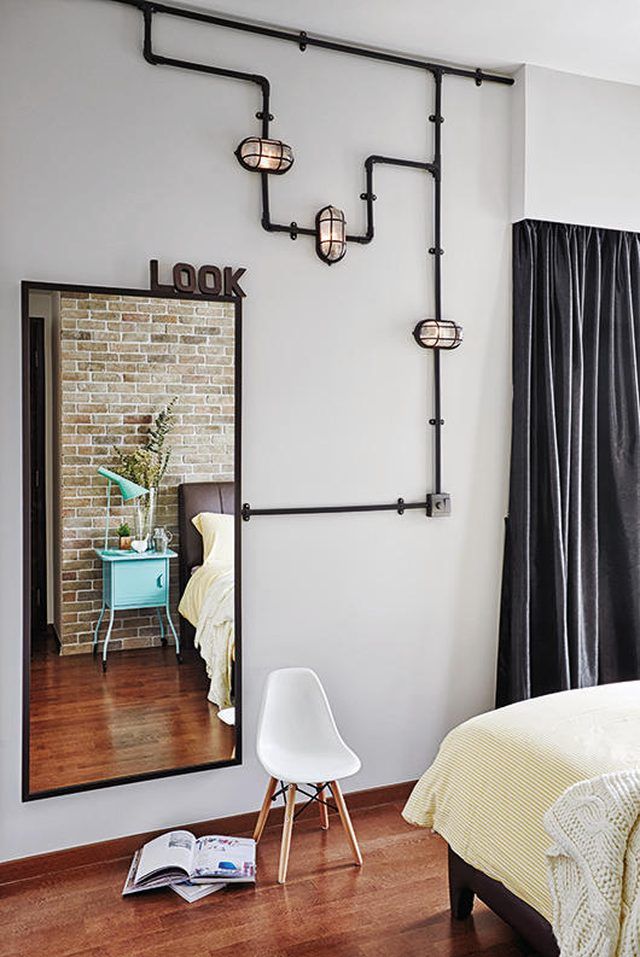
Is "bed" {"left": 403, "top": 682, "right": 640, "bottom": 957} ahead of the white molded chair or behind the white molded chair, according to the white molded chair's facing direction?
ahead

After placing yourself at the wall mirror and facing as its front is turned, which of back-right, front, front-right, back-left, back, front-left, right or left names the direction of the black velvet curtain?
front-left

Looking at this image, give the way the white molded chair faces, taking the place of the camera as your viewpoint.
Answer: facing the viewer and to the right of the viewer

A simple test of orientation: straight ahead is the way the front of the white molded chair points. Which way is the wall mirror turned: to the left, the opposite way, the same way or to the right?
the same way

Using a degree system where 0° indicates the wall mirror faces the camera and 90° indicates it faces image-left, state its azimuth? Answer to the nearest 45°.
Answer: approximately 315°

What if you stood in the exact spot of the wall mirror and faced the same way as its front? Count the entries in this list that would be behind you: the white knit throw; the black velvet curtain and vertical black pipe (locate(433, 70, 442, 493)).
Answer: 0

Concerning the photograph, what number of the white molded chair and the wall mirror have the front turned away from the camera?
0
